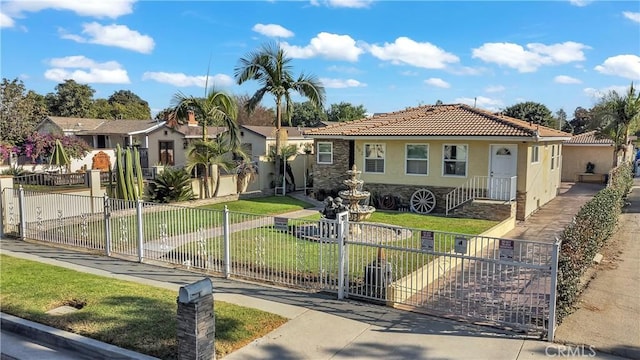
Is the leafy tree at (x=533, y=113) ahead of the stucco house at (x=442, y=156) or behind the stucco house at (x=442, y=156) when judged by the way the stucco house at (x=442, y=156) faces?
behind

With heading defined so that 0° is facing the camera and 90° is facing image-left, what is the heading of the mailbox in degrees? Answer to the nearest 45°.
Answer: approximately 45°

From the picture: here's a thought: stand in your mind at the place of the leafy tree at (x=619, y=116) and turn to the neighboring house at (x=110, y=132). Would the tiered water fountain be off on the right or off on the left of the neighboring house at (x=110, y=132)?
left

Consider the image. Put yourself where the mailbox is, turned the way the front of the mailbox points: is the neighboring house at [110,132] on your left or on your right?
on your right

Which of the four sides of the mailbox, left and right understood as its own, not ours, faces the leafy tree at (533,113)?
back

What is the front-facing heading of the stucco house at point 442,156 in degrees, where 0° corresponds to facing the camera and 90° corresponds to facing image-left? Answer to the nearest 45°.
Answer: approximately 45°

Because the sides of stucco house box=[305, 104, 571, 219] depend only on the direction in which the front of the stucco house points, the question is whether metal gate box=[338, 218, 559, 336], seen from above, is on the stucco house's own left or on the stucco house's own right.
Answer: on the stucco house's own left

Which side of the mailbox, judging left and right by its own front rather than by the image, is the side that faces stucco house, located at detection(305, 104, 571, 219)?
back

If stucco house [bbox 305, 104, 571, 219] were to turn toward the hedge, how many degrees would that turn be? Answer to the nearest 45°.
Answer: approximately 45° to its left

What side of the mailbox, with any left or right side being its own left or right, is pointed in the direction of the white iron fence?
back
